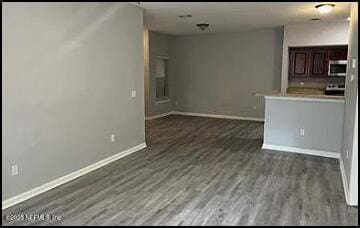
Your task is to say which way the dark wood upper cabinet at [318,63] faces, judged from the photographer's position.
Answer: facing the viewer

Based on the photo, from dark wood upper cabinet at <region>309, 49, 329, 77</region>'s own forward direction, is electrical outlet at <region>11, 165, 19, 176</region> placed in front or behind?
in front

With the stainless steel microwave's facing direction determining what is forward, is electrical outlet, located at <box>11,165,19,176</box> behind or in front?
in front

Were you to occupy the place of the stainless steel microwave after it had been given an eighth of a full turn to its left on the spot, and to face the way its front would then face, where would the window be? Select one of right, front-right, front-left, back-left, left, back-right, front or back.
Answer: back-right

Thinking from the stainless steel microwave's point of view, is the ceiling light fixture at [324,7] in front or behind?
in front

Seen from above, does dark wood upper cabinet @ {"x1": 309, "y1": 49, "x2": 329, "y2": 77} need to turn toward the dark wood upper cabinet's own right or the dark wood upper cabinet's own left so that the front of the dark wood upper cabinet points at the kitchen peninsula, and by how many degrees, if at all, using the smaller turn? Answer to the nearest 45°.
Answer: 0° — it already faces it

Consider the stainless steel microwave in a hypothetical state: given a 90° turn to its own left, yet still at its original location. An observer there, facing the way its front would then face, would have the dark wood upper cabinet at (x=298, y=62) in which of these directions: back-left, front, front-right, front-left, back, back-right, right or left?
back

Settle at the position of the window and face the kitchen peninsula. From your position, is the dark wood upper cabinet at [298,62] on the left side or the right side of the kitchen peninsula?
left

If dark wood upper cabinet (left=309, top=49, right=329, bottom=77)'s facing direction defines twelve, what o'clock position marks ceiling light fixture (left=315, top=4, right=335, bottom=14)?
The ceiling light fixture is roughly at 12 o'clock from the dark wood upper cabinet.

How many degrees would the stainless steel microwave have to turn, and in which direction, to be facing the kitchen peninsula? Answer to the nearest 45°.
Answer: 0° — it already faces it

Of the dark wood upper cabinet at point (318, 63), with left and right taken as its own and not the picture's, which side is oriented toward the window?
right

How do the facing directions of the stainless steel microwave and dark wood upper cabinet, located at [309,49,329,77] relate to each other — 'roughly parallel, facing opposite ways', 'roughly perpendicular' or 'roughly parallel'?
roughly parallel

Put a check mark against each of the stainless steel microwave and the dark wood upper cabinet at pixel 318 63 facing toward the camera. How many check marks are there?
2
